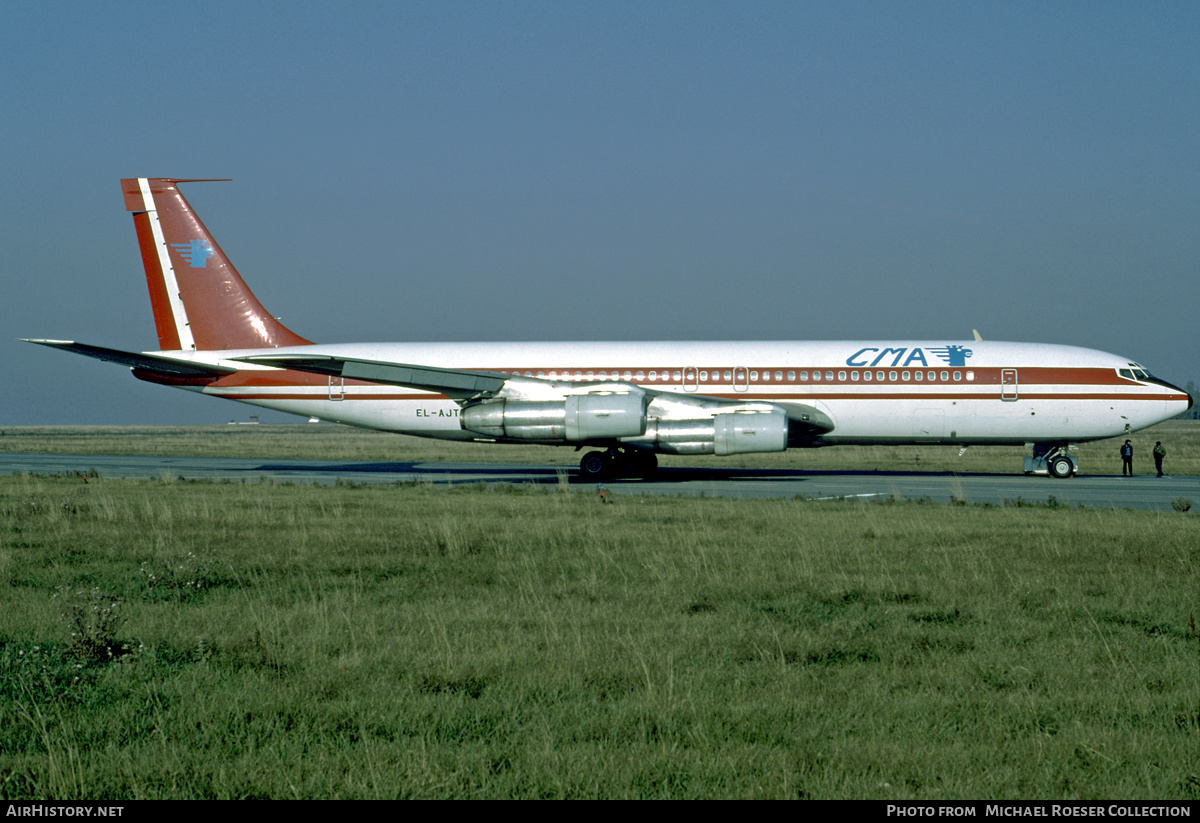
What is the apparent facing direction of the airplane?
to the viewer's right
